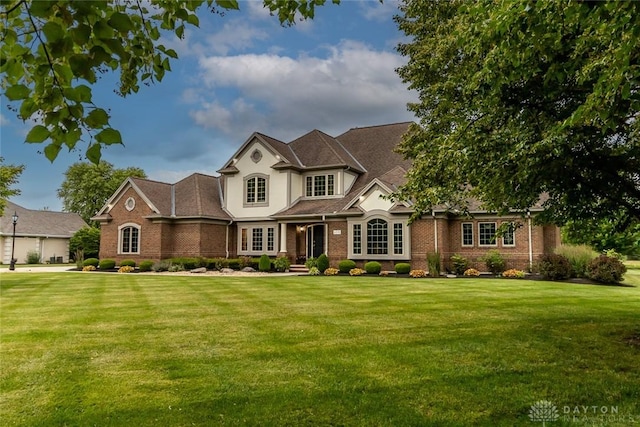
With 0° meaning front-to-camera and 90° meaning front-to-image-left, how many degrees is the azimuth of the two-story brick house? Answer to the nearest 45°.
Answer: approximately 0°

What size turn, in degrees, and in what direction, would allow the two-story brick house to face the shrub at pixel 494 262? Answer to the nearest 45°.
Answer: approximately 45° to its left

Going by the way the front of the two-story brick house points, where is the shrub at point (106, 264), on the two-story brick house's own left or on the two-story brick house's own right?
on the two-story brick house's own right

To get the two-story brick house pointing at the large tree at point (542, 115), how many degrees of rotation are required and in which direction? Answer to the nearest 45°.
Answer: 0° — it already faces it

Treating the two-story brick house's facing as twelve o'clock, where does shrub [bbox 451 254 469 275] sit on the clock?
The shrub is roughly at 10 o'clock from the two-story brick house.

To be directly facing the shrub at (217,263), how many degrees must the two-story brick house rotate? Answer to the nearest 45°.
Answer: approximately 45° to its right

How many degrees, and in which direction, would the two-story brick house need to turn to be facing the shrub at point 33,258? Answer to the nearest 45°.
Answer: approximately 135° to its right

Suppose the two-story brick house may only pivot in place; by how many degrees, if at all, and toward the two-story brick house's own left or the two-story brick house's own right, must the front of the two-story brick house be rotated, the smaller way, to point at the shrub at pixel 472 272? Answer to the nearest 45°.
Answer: approximately 45° to the two-story brick house's own left

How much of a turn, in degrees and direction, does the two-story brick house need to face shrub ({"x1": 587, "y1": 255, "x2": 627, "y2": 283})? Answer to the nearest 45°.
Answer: approximately 45° to its left
